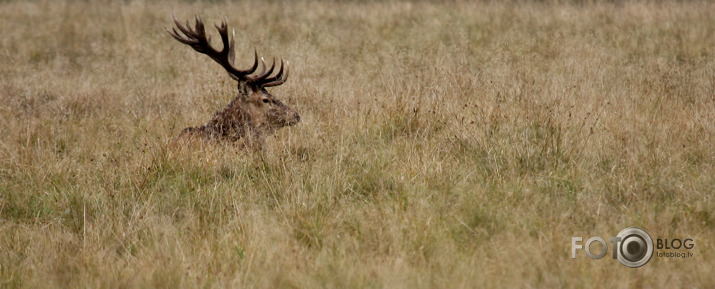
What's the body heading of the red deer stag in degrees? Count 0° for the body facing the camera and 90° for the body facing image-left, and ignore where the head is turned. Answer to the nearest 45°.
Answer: approximately 270°
